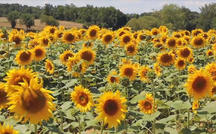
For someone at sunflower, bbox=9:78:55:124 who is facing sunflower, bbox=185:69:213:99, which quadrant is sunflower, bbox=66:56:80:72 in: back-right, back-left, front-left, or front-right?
front-left

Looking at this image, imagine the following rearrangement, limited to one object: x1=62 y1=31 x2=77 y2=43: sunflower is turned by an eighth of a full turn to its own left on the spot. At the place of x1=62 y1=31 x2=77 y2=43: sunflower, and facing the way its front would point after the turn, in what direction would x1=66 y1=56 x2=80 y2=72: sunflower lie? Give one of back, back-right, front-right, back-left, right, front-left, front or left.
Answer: front-right

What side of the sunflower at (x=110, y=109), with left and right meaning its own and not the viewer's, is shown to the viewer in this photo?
front

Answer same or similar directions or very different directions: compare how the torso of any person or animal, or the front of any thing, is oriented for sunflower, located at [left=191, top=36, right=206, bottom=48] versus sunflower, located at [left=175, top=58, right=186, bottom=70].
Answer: same or similar directions

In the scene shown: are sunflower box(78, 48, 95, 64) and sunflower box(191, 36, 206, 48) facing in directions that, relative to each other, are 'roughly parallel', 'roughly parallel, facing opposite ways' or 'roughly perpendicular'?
roughly parallel

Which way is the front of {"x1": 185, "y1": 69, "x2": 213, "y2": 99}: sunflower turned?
toward the camera

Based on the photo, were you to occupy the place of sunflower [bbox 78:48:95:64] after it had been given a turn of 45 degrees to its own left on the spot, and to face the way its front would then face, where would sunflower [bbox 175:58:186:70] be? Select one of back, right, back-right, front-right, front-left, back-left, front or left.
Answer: front-left

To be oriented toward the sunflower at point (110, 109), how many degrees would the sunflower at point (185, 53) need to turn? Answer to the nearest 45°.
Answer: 0° — it already faces it

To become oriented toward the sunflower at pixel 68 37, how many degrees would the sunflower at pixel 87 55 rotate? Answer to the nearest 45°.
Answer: approximately 180°

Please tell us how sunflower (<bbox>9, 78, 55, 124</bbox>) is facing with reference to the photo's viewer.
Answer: facing the viewer

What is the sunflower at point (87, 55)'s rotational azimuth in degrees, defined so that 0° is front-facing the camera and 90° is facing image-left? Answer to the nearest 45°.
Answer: approximately 0°

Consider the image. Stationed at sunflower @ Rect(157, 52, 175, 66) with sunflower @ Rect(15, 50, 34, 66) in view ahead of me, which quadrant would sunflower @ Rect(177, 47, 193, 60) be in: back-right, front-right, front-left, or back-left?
back-right

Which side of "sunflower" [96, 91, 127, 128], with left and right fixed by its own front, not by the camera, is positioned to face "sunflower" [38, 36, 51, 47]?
back

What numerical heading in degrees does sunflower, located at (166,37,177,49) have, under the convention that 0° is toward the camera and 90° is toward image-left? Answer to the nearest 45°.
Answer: approximately 0°

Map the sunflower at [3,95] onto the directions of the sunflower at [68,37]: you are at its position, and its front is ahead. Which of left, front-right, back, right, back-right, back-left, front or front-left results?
front
